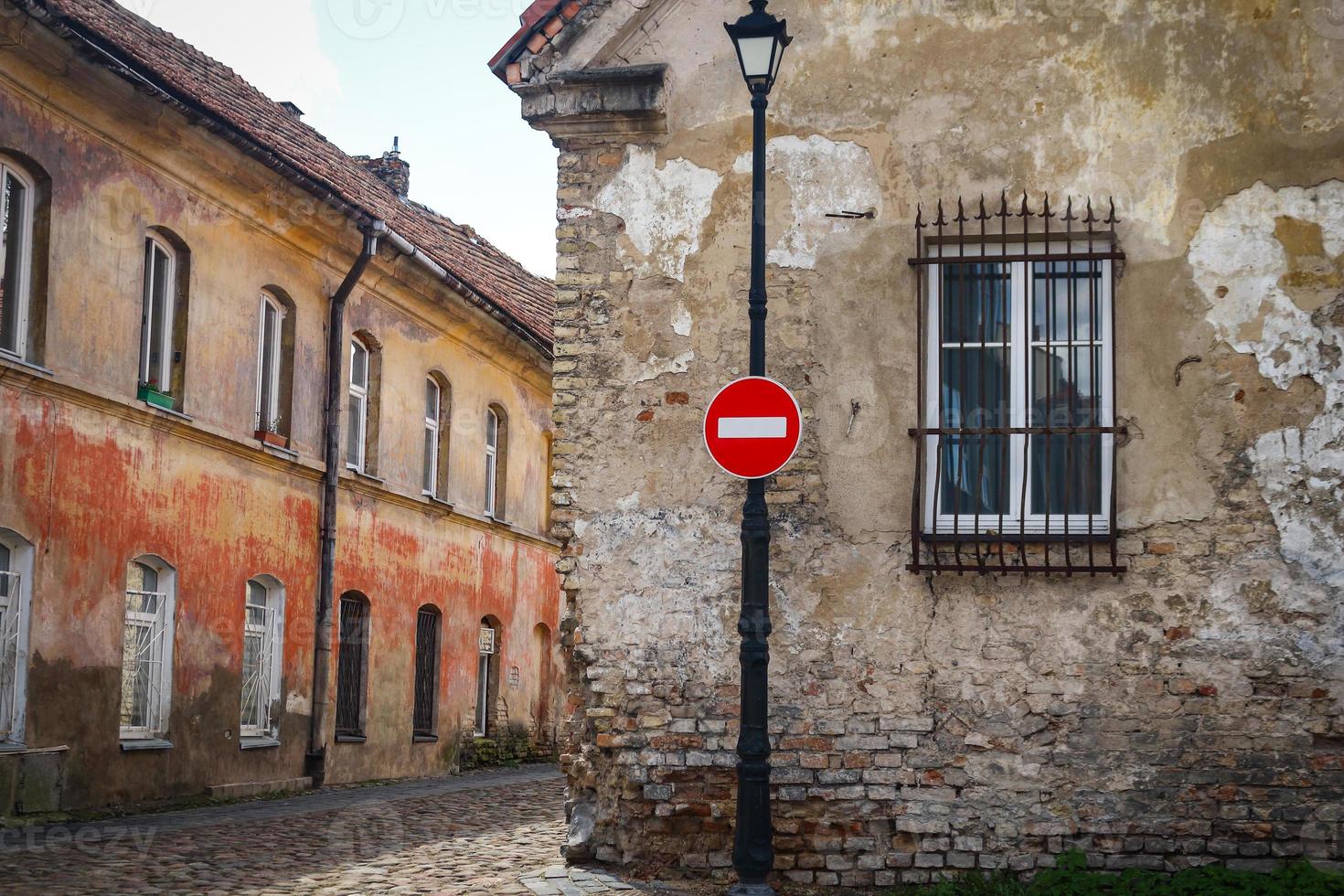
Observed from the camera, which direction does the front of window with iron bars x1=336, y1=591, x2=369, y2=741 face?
facing the viewer and to the right of the viewer

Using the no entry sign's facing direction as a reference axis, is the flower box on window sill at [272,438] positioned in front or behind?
behind

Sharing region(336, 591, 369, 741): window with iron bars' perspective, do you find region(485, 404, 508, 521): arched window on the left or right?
on its left

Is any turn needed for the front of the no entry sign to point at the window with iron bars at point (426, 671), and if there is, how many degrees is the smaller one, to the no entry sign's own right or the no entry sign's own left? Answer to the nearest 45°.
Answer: approximately 180°

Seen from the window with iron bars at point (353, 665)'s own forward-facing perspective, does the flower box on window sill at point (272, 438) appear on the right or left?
on its right

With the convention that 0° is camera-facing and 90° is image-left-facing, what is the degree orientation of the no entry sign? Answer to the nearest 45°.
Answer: approximately 0°

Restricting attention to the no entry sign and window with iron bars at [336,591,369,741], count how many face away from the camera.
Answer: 0

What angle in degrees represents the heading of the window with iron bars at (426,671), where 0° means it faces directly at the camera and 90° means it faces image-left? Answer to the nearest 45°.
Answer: approximately 315°

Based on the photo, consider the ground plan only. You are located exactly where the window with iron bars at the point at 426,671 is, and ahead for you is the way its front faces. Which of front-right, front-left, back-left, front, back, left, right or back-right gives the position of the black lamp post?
front-right

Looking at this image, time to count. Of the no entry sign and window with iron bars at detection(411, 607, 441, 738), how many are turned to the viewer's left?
0
